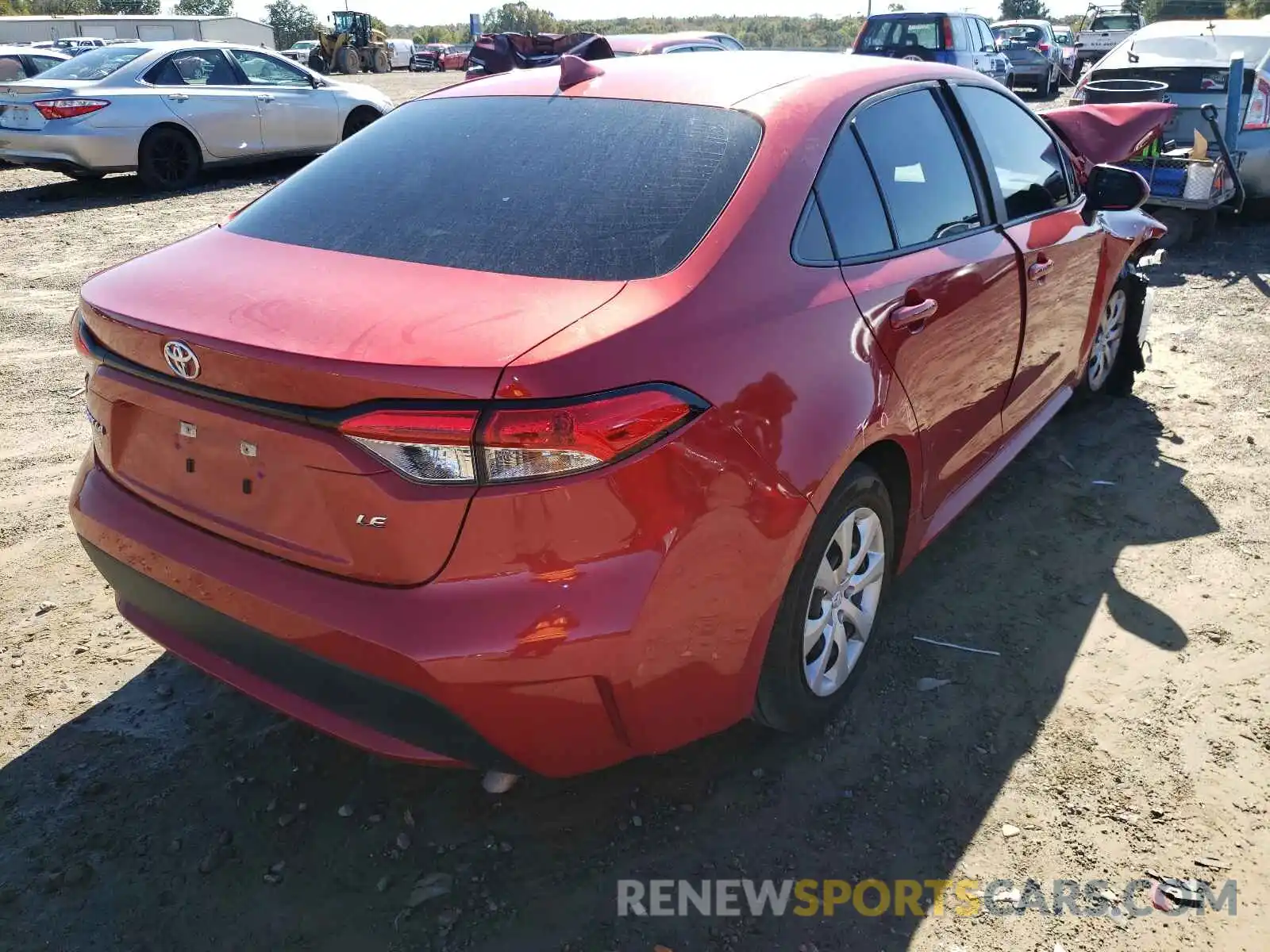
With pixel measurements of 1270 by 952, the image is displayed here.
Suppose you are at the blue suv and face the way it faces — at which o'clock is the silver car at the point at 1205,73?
The silver car is roughly at 4 o'clock from the blue suv.

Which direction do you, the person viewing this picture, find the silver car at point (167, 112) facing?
facing away from the viewer and to the right of the viewer

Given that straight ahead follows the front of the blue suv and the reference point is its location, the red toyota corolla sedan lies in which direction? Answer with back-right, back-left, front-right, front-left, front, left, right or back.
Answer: back-right

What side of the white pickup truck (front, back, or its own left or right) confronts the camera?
back

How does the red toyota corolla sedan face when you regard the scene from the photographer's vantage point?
facing away from the viewer and to the right of the viewer

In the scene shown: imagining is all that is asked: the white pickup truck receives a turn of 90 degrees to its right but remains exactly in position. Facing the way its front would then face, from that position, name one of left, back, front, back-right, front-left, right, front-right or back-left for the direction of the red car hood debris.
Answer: right

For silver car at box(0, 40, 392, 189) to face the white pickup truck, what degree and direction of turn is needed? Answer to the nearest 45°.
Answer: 0° — it already faces it
